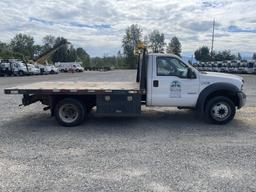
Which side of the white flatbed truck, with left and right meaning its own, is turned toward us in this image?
right
